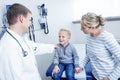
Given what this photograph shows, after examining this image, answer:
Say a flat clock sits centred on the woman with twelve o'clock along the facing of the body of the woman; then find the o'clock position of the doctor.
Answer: The doctor is roughly at 1 o'clock from the woman.

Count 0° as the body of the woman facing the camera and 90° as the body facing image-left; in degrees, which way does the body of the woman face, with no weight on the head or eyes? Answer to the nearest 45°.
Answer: approximately 45°

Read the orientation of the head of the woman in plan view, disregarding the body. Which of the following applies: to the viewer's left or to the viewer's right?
to the viewer's left

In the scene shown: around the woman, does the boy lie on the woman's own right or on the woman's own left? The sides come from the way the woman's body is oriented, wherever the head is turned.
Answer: on the woman's own right
